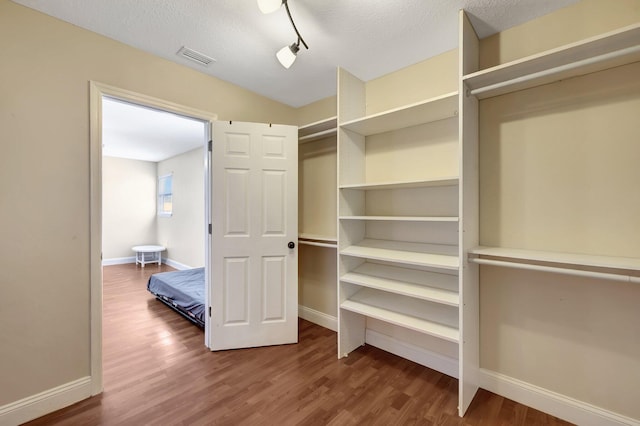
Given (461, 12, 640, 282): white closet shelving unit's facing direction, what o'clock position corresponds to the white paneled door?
The white paneled door is roughly at 1 o'clock from the white closet shelving unit.

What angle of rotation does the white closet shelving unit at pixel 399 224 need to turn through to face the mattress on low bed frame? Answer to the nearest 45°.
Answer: approximately 45° to its right

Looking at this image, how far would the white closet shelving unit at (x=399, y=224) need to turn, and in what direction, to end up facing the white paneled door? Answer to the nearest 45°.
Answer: approximately 45° to its right

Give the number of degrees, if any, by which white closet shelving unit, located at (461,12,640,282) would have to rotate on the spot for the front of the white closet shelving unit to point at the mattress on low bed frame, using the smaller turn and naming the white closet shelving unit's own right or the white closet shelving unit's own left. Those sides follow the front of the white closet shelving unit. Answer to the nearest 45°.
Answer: approximately 45° to the white closet shelving unit's own right

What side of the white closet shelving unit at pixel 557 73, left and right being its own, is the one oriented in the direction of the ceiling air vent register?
front

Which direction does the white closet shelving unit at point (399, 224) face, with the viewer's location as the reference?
facing the viewer and to the left of the viewer

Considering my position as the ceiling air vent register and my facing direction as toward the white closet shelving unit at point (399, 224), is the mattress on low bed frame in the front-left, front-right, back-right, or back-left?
back-left
